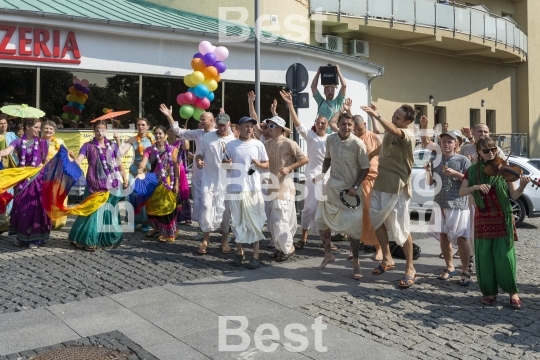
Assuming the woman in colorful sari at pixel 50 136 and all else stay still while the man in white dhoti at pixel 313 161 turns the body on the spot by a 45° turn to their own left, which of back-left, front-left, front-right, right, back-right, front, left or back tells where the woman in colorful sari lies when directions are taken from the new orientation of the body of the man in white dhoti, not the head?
back-right

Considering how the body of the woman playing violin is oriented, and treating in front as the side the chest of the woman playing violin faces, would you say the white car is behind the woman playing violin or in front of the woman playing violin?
behind

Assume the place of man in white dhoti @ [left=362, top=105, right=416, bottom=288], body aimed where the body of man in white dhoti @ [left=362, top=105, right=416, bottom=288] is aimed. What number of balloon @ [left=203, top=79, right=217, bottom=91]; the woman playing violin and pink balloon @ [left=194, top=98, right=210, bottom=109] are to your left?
1

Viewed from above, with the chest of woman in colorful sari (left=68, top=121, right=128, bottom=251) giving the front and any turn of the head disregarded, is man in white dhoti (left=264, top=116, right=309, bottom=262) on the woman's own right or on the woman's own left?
on the woman's own left

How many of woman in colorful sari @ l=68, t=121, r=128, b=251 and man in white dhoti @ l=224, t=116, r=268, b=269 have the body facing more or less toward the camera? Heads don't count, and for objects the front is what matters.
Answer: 2

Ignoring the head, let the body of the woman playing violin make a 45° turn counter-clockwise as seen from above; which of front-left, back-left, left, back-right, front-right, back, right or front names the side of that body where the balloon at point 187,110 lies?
back

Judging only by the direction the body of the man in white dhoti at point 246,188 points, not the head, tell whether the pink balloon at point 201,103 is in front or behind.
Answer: behind

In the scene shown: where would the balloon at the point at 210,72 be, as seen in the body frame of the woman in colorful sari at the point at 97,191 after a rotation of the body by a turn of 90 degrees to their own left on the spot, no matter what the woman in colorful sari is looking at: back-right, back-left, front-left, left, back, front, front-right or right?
front-left

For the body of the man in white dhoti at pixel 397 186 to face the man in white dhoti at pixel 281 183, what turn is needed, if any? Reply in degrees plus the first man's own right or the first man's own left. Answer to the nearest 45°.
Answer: approximately 90° to the first man's own right

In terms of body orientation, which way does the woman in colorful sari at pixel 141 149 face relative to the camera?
toward the camera

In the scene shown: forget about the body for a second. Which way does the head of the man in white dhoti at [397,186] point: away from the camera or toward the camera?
toward the camera

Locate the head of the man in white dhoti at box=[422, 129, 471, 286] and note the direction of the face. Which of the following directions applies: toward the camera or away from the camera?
toward the camera

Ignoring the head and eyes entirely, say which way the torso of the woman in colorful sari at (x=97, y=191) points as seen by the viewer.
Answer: toward the camera

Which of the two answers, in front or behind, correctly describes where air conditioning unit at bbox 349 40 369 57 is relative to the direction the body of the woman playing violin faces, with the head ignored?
behind

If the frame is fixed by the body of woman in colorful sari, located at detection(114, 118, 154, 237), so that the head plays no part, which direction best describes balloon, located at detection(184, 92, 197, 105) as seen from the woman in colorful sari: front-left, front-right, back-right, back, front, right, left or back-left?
back-left

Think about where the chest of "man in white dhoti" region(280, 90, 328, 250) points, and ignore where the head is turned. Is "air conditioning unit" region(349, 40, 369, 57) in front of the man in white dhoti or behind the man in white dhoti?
behind

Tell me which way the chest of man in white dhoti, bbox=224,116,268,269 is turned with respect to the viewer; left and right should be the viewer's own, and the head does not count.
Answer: facing the viewer
